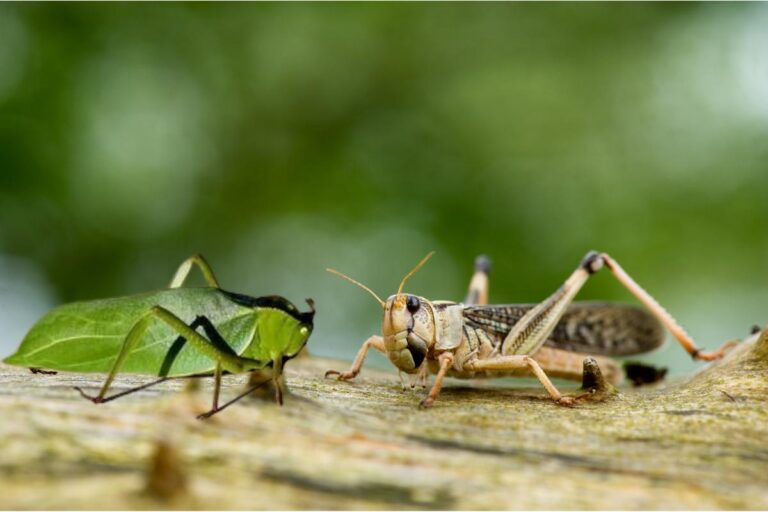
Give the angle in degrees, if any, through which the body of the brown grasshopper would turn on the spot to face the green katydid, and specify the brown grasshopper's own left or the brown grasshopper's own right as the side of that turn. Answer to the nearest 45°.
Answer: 0° — it already faces it

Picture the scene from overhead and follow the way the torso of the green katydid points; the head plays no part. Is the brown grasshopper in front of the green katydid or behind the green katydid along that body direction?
in front

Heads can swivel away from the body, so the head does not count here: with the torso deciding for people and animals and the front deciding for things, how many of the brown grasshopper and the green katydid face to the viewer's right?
1

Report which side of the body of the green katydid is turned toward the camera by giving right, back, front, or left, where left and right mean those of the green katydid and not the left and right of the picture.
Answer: right

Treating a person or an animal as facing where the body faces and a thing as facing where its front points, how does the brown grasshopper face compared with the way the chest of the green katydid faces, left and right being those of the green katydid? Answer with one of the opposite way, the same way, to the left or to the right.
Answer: the opposite way

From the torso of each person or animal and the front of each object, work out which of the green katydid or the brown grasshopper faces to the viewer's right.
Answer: the green katydid

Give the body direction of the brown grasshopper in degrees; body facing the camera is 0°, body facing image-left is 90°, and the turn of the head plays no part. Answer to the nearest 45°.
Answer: approximately 45°
